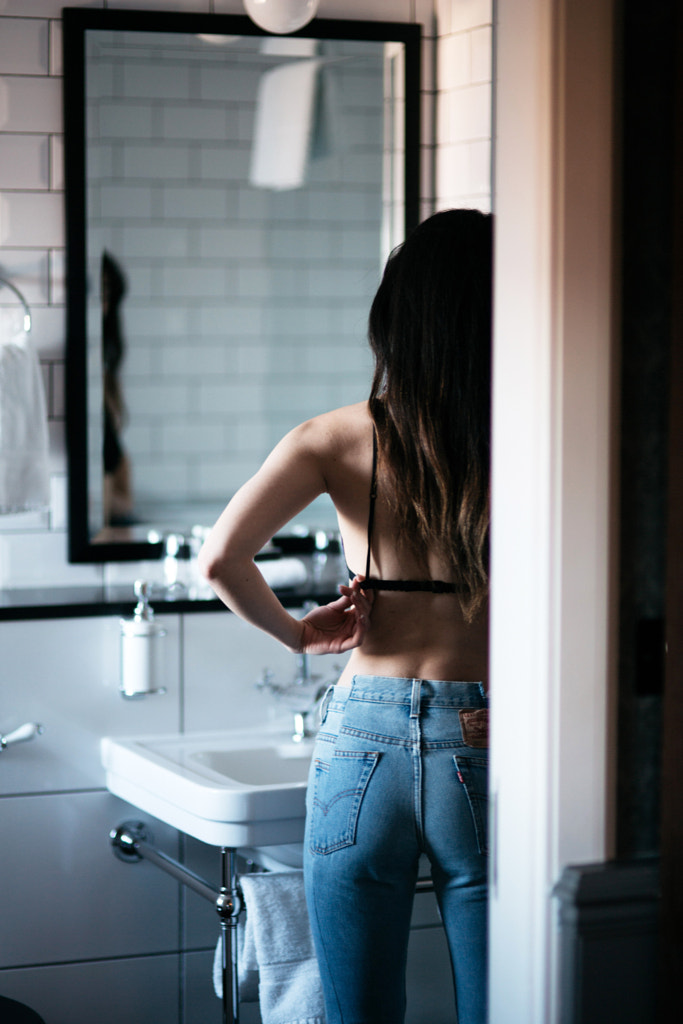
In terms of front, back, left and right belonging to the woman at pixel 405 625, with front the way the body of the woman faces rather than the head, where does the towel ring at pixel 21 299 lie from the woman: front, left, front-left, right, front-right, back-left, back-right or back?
front-left

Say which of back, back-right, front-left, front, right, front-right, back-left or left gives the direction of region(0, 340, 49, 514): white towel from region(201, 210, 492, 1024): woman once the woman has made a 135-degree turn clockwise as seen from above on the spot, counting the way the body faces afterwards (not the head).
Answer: back

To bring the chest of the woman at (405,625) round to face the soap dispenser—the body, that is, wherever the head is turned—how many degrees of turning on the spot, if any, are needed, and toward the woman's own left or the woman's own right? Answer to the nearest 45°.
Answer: approximately 45° to the woman's own left

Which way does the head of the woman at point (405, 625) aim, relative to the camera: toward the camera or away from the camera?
away from the camera

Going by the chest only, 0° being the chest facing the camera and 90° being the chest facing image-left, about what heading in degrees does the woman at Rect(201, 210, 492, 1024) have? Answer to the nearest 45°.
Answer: approximately 180°

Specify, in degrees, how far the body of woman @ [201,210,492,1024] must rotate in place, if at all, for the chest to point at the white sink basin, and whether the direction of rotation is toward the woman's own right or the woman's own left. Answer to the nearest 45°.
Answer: approximately 45° to the woman's own left

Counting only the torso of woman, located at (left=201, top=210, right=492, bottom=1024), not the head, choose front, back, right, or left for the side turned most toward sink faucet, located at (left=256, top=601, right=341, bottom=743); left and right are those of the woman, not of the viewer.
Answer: front
